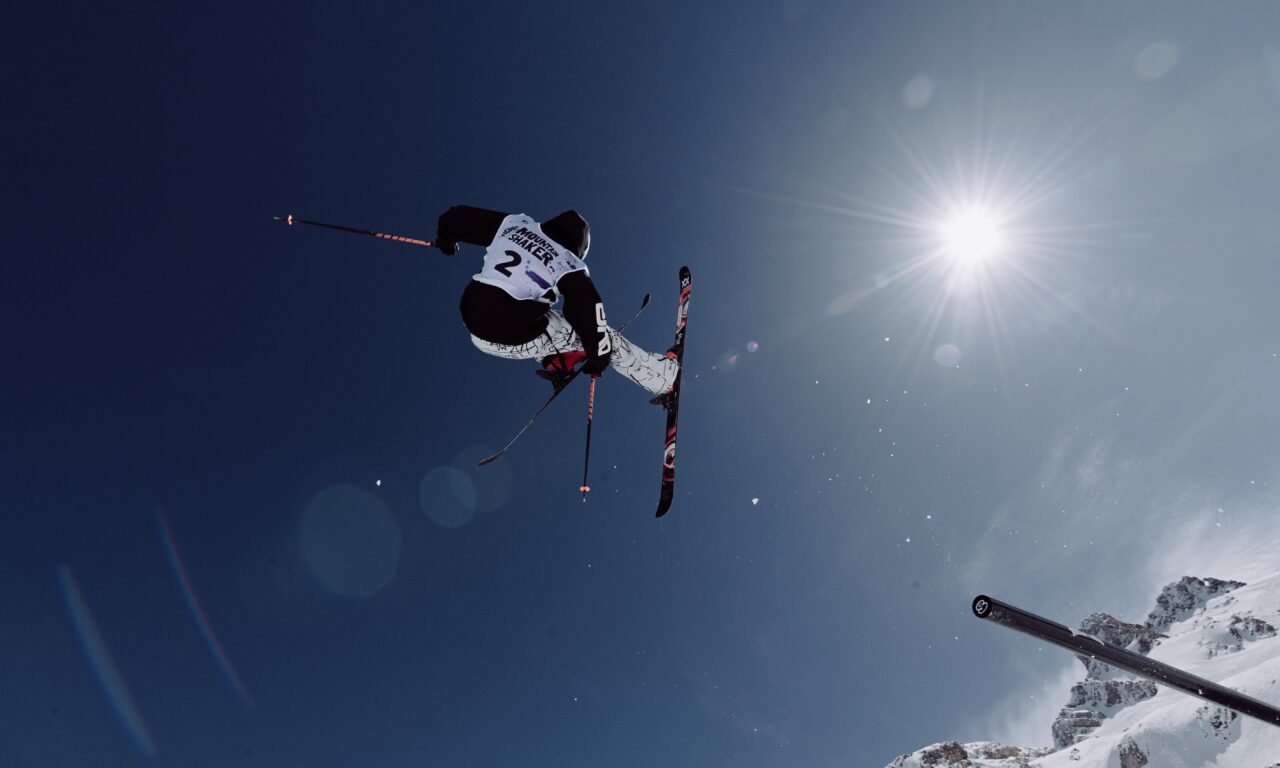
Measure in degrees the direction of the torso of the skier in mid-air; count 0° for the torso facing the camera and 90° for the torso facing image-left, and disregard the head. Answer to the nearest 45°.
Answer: approximately 225°
